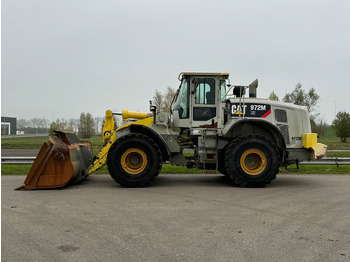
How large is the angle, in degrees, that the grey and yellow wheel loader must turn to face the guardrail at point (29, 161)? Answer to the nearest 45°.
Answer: approximately 45° to its right

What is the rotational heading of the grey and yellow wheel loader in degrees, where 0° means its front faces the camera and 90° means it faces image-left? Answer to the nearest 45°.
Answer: approximately 90°

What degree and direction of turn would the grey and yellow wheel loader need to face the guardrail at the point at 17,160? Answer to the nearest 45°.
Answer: approximately 45° to its right
